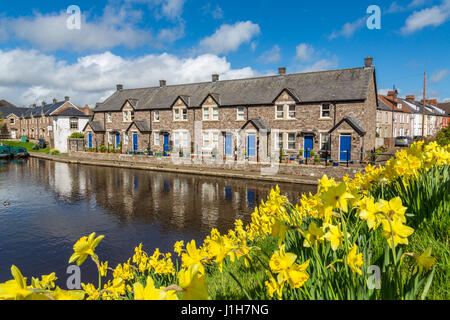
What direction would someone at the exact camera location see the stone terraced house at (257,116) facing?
facing the viewer and to the left of the viewer
